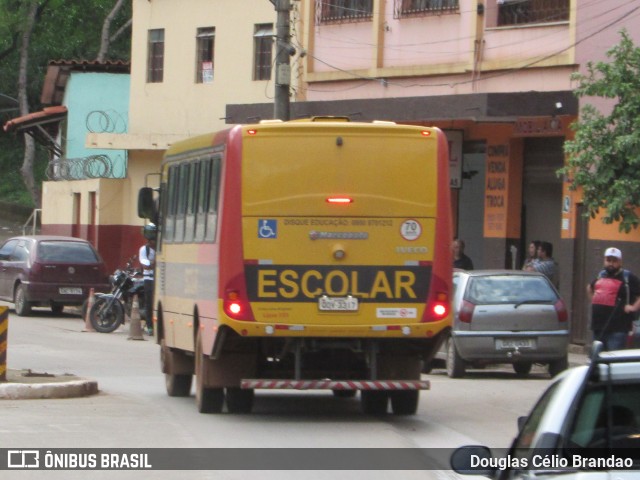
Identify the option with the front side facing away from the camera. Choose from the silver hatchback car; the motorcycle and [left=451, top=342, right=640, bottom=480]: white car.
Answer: the silver hatchback car

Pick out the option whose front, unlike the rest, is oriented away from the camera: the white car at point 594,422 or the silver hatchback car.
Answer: the silver hatchback car

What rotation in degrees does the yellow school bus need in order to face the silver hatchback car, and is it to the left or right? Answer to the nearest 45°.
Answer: approximately 45° to its right

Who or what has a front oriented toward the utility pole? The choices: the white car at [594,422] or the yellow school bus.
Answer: the yellow school bus

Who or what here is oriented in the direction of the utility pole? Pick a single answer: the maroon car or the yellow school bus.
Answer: the yellow school bus

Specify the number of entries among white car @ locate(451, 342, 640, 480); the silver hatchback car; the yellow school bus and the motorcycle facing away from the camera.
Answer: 2

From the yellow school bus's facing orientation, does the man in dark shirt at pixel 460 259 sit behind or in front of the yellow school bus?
in front

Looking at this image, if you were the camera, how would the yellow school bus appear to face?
facing away from the viewer

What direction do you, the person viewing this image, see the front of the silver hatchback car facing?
facing away from the viewer

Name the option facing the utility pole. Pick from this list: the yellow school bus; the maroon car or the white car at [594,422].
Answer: the yellow school bus

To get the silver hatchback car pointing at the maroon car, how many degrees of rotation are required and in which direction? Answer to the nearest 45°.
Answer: approximately 45° to its left

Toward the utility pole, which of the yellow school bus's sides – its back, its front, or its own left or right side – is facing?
front

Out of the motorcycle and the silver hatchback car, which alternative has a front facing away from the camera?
the silver hatchback car

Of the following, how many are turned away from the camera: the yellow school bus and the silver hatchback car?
2

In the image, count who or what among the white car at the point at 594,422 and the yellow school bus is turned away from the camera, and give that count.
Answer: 1

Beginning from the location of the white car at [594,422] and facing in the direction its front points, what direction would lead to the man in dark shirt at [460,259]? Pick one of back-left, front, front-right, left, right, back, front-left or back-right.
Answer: back-right
